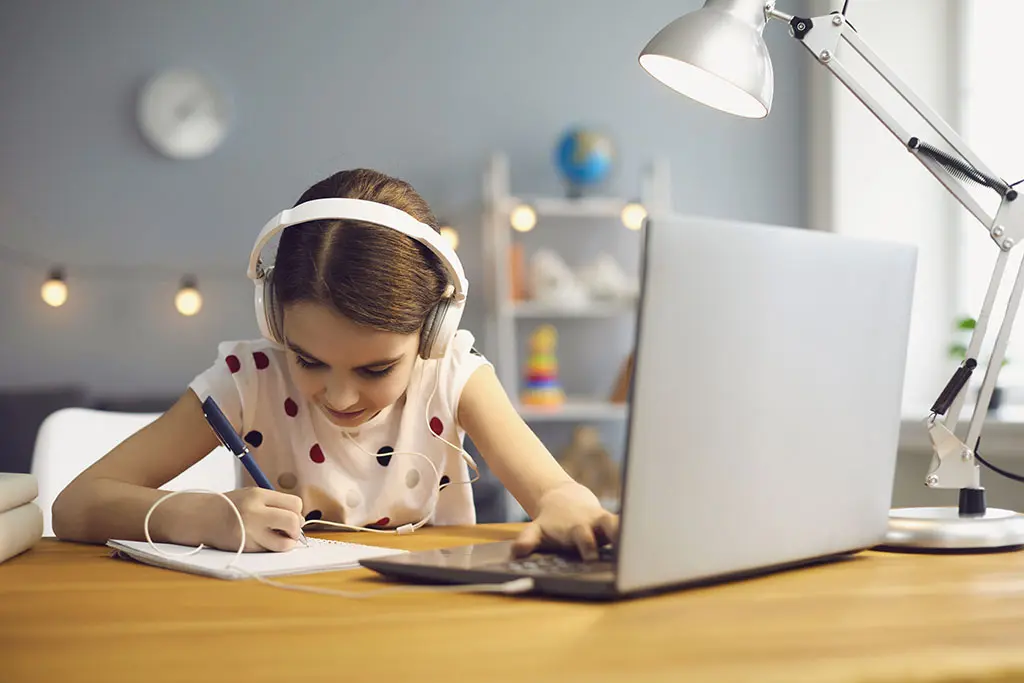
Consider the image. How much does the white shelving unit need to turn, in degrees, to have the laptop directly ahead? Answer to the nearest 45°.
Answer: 0° — it already faces it

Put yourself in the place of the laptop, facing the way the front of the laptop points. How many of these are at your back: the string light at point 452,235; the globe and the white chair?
0

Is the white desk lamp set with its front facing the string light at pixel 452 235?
no

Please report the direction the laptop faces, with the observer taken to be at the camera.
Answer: facing away from the viewer and to the left of the viewer

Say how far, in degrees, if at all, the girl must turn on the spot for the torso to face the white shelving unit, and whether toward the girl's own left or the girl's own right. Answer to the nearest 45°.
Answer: approximately 180°

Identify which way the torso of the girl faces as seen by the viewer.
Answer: toward the camera

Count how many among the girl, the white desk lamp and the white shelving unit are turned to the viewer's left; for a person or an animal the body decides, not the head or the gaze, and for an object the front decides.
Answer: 1

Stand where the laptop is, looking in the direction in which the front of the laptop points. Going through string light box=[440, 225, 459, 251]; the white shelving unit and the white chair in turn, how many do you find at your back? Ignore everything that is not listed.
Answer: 0

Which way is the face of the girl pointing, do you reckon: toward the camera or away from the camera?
toward the camera

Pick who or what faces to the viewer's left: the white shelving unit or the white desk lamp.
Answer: the white desk lamp

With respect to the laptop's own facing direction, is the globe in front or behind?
in front

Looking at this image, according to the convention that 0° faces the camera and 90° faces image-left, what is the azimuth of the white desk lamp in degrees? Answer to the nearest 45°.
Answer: approximately 90°

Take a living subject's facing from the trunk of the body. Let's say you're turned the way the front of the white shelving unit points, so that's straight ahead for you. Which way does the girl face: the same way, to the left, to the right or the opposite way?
the same way

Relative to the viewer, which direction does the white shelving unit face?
toward the camera

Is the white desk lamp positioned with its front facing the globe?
no
